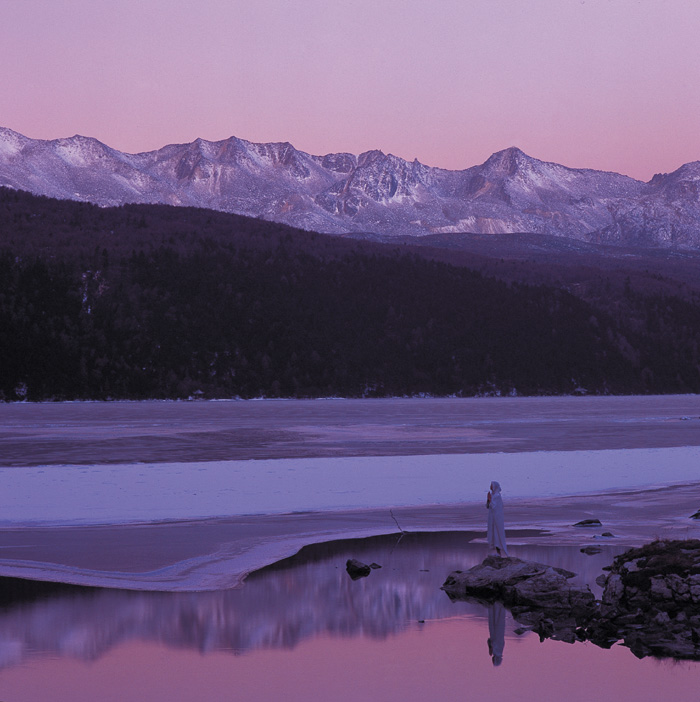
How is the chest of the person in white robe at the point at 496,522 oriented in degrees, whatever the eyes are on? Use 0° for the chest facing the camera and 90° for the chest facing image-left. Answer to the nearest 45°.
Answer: approximately 90°

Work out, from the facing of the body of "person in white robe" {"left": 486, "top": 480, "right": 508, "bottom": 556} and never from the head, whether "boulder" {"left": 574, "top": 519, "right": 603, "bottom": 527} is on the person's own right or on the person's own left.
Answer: on the person's own right

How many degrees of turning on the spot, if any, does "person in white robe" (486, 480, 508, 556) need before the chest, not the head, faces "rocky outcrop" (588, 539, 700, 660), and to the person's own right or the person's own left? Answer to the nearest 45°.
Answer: approximately 135° to the person's own left

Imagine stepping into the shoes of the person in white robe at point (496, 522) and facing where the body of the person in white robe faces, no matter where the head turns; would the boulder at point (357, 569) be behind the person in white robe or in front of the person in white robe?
in front

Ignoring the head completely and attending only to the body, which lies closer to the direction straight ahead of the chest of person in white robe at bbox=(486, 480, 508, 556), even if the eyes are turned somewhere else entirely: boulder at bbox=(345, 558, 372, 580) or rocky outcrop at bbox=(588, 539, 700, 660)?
the boulder
